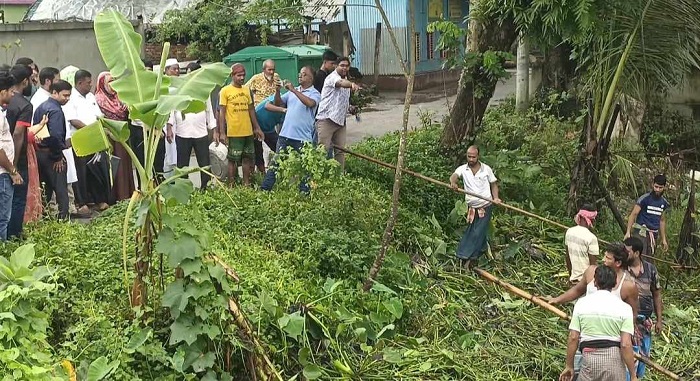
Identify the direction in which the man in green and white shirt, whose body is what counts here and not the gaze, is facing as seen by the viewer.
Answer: away from the camera

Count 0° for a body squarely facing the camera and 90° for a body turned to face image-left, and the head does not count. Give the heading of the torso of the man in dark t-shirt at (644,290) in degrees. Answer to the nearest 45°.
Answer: approximately 45°

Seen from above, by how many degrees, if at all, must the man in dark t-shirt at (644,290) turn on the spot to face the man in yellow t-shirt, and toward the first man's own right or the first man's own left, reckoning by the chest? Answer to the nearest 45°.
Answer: approximately 45° to the first man's own right

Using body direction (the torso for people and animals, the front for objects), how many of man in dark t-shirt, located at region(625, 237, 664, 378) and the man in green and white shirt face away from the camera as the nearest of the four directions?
1

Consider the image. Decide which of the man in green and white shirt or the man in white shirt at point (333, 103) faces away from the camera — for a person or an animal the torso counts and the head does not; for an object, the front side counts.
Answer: the man in green and white shirt

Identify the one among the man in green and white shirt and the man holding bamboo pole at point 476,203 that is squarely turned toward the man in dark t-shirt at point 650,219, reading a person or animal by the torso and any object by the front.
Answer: the man in green and white shirt

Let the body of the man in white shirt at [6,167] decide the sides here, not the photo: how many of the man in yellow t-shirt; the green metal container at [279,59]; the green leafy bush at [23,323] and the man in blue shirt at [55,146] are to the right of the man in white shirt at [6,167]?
1

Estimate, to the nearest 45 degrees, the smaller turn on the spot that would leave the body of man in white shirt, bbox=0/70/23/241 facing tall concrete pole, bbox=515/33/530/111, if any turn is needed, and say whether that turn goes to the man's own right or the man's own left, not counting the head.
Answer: approximately 45° to the man's own left

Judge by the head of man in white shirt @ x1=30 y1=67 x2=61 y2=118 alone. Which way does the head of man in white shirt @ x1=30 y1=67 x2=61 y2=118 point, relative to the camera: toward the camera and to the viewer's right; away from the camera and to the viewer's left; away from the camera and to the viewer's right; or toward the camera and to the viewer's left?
away from the camera and to the viewer's right

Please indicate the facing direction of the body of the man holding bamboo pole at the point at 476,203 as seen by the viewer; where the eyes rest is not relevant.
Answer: toward the camera

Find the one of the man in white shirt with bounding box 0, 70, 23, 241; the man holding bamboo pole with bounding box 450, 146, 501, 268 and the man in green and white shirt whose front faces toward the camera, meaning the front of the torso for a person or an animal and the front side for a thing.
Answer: the man holding bamboo pole

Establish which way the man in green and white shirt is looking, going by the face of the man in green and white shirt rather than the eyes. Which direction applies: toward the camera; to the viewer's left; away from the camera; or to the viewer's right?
away from the camera

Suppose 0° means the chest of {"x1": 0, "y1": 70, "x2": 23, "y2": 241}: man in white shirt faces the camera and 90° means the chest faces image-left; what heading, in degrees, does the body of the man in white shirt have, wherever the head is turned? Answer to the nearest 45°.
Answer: approximately 270°

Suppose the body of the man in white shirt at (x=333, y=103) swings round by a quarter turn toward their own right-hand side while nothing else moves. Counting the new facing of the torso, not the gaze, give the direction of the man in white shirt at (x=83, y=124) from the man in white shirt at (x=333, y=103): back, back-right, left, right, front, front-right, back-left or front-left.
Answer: front-right

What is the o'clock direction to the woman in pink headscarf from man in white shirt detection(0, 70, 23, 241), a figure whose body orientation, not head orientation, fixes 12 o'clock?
The woman in pink headscarf is roughly at 10 o'clock from the man in white shirt.

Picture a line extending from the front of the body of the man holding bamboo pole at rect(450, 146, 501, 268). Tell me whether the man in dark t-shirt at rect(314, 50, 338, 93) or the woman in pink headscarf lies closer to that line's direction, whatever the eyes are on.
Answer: the woman in pink headscarf

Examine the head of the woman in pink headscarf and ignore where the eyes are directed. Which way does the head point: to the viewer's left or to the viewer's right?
to the viewer's right

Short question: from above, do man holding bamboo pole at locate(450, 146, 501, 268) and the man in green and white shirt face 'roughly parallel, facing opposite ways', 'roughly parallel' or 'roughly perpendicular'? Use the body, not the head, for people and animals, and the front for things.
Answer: roughly parallel, facing opposite ways
